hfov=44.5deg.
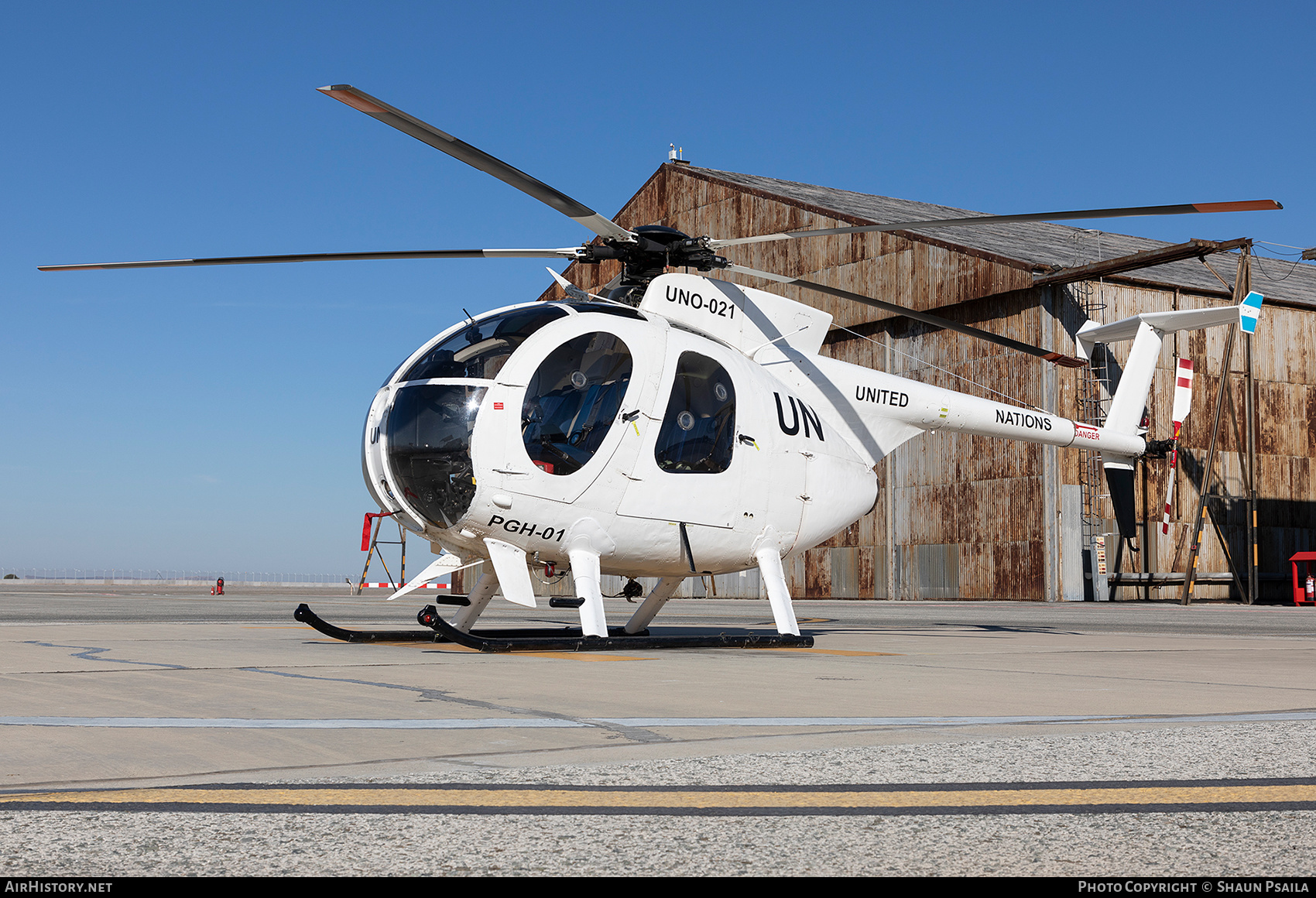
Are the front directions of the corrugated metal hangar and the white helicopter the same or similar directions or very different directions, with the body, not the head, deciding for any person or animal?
same or similar directions

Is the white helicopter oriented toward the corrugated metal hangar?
no

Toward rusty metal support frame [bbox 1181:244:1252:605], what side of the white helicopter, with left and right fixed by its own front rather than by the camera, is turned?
back

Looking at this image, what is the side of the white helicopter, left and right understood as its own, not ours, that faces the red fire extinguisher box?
back

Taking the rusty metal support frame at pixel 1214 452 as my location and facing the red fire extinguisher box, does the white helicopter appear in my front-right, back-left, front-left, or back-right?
back-right

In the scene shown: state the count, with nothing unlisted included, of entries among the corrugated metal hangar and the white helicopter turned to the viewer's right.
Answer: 0

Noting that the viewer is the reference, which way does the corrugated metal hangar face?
facing the viewer and to the left of the viewer

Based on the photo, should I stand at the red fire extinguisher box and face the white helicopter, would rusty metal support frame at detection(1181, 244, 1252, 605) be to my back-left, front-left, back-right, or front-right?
front-right

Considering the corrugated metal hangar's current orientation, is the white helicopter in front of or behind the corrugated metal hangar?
in front

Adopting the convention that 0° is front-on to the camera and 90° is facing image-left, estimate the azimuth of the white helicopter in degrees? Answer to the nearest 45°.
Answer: approximately 45°
